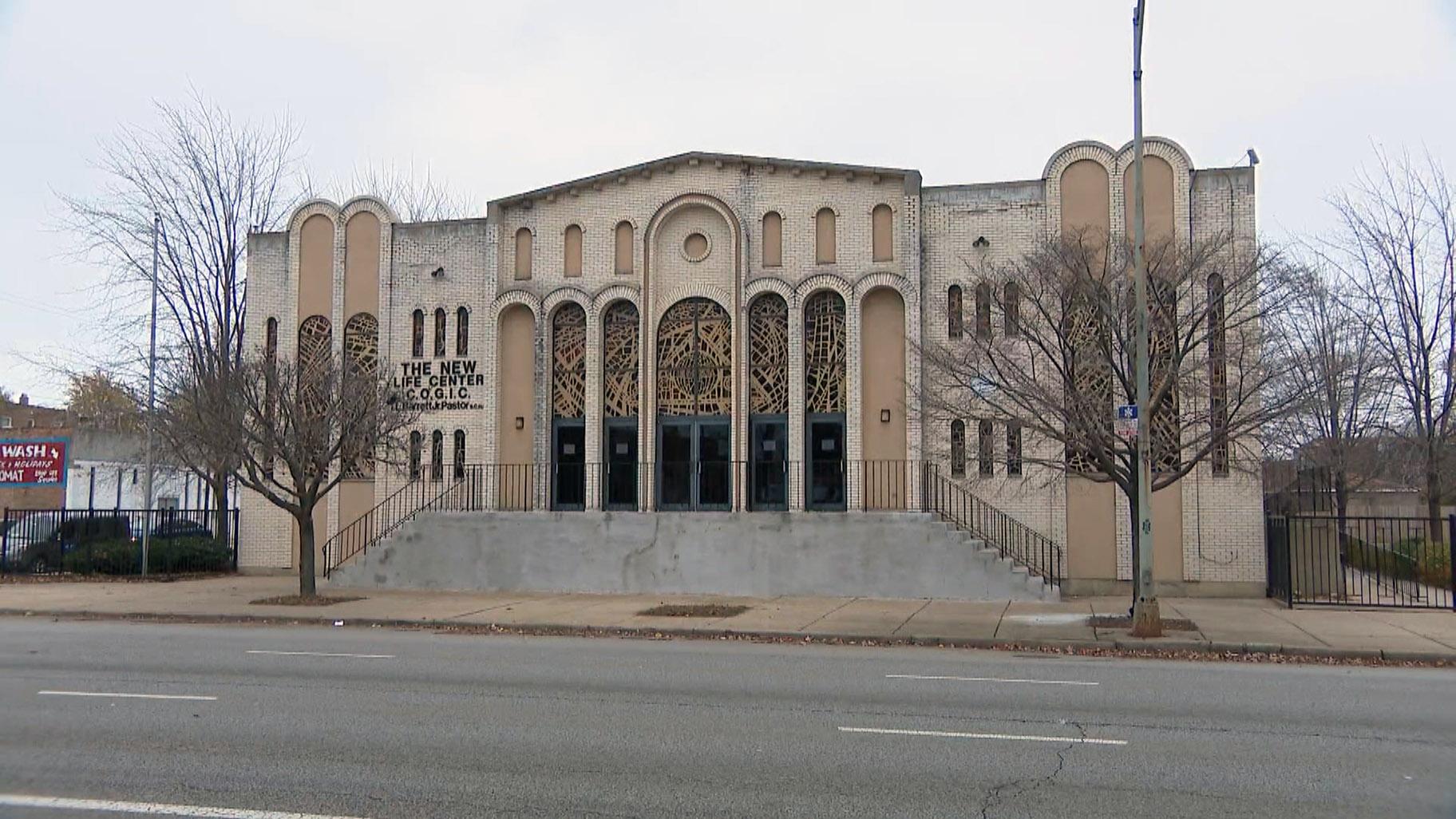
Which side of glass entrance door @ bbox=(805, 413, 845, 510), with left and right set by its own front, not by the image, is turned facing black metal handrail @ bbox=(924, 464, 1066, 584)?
left

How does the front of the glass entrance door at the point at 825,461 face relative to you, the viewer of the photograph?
facing the viewer

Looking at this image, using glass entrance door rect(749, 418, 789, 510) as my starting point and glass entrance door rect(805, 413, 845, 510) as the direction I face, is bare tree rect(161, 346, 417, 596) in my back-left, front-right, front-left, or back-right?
back-right

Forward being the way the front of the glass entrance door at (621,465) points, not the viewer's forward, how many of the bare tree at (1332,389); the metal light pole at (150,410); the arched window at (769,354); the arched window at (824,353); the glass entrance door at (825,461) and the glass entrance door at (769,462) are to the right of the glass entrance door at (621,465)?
1

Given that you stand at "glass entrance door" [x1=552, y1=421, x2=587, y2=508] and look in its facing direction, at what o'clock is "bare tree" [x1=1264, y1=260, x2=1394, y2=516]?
The bare tree is roughly at 9 o'clock from the glass entrance door.

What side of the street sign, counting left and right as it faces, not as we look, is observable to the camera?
front

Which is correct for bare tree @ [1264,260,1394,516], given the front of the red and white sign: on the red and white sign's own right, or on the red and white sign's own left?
on the red and white sign's own left

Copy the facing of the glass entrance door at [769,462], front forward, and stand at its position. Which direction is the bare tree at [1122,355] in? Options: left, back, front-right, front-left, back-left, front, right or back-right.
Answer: front-left

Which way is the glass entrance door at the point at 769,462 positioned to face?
toward the camera

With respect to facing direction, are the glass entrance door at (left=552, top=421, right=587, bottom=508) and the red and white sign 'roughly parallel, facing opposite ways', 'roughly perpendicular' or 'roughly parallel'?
roughly parallel

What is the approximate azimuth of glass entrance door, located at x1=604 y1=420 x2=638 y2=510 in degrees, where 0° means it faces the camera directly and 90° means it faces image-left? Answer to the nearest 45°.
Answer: approximately 0°

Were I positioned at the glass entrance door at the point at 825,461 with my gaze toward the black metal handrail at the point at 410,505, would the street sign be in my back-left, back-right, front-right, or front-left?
back-left

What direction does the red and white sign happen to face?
toward the camera

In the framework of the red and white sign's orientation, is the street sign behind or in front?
in front

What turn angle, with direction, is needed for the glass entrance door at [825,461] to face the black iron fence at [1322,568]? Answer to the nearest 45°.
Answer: approximately 90° to its left

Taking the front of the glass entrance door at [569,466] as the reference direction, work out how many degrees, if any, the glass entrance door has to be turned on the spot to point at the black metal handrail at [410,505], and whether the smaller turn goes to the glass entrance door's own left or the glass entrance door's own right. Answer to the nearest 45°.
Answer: approximately 90° to the glass entrance door's own right
